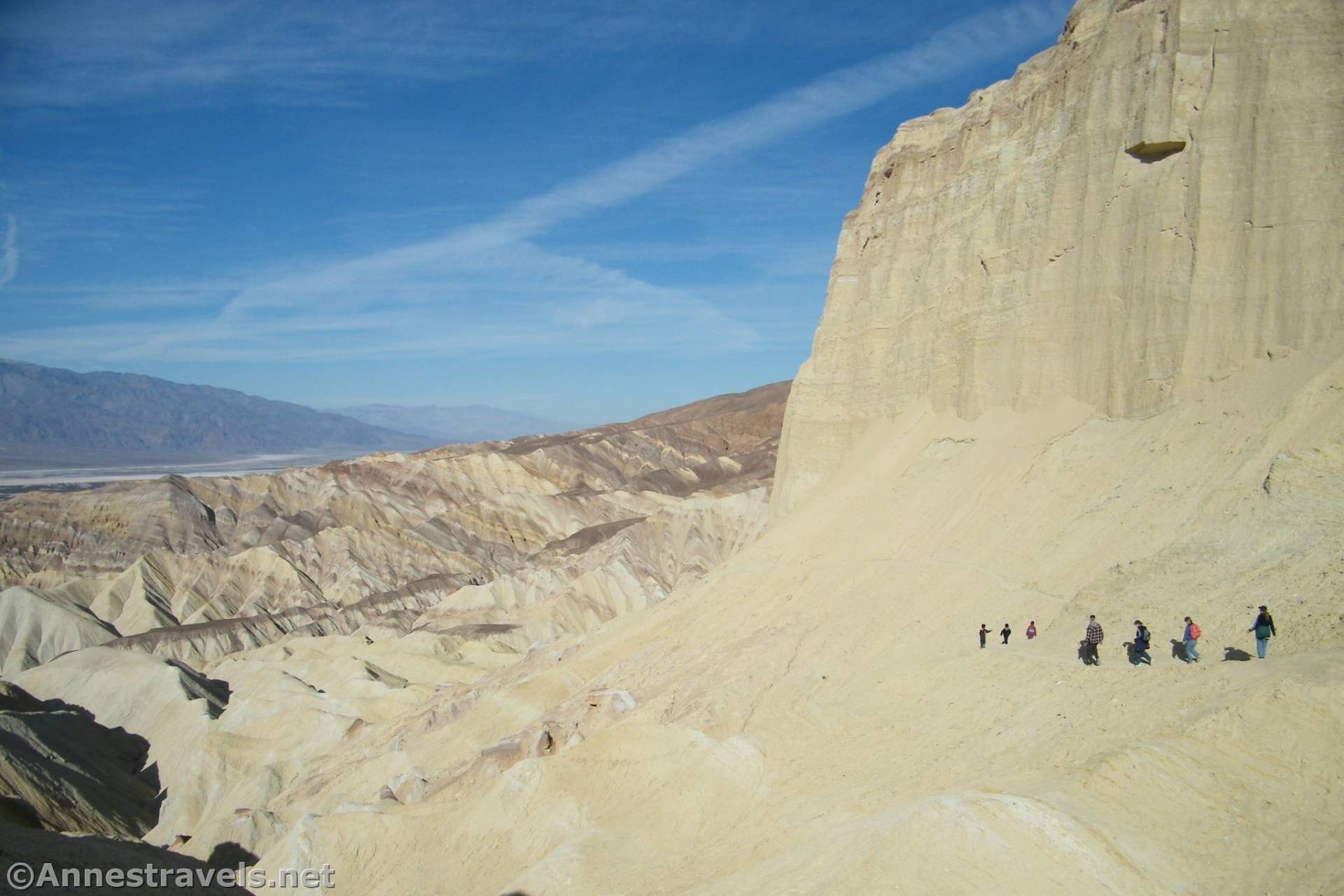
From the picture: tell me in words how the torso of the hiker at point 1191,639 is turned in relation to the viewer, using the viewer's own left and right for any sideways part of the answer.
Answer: facing away from the viewer and to the left of the viewer

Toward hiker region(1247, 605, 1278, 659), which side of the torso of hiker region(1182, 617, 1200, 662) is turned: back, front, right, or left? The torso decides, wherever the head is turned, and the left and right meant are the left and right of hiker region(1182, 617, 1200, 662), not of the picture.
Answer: back

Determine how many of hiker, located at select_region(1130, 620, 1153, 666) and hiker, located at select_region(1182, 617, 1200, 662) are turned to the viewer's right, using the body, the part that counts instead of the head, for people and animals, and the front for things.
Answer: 0

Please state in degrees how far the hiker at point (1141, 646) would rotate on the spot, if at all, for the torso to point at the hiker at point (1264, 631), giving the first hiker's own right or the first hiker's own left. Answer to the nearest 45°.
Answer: approximately 135° to the first hiker's own left

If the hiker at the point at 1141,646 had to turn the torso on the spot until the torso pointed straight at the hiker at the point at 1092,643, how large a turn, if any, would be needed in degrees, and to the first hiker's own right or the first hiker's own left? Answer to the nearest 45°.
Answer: approximately 45° to the first hiker's own right

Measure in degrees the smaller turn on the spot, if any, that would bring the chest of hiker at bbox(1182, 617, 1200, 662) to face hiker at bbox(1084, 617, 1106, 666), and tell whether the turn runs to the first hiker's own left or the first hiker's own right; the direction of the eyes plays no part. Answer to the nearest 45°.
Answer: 0° — they already face them

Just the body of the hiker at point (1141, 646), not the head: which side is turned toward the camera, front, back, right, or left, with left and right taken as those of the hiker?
left
